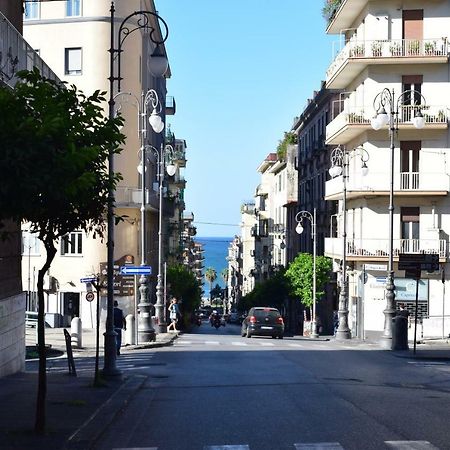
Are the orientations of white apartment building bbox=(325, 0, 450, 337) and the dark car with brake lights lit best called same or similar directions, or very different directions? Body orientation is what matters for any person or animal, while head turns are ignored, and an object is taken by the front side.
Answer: very different directions

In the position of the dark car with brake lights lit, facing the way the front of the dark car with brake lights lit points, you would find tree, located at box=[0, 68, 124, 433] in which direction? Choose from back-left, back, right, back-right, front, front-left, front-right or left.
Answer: back

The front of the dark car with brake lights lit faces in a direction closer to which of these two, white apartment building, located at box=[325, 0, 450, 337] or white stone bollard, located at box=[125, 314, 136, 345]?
the white apartment building

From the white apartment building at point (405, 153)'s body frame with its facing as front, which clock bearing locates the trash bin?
The trash bin is roughly at 12 o'clock from the white apartment building.

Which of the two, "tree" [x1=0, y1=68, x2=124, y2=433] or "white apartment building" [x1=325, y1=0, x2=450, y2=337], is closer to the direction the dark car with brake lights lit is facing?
the white apartment building

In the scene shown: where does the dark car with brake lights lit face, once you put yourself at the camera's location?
facing away from the viewer
